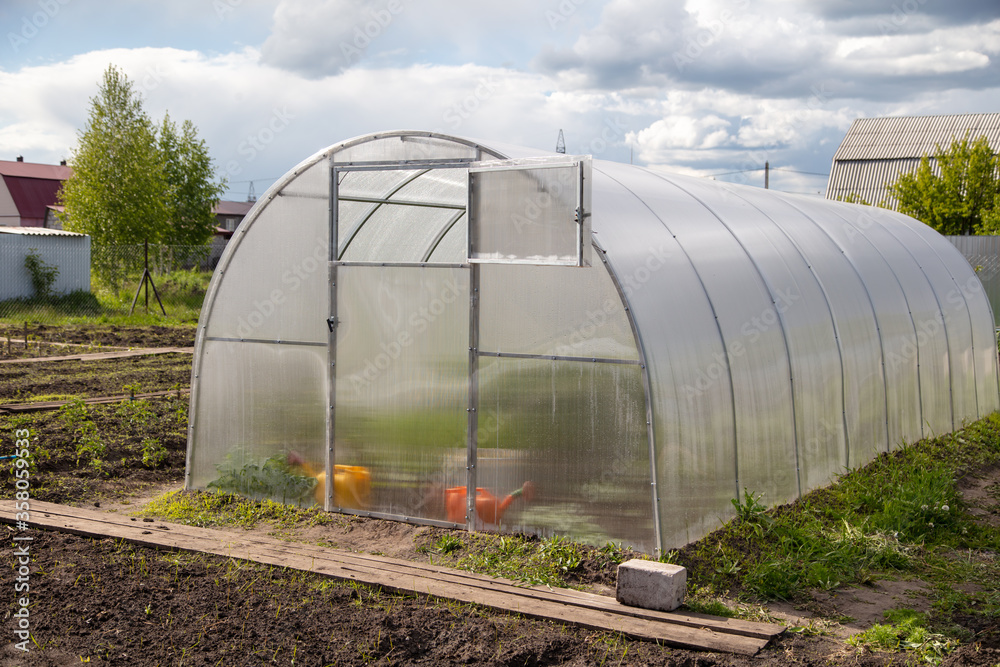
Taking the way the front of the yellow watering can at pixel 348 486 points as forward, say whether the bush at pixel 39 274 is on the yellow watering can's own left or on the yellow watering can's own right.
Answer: on the yellow watering can's own right

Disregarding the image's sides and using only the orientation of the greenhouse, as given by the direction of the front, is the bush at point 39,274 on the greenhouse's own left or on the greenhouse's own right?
on the greenhouse's own right

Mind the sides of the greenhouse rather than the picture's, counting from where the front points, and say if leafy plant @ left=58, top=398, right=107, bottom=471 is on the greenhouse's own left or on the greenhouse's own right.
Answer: on the greenhouse's own right

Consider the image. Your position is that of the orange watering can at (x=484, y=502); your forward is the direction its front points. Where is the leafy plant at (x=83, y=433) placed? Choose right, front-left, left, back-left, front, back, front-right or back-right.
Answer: back-left

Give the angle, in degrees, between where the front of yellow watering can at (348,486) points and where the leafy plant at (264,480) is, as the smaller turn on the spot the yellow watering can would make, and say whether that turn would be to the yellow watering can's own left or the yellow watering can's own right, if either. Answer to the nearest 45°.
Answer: approximately 45° to the yellow watering can's own right

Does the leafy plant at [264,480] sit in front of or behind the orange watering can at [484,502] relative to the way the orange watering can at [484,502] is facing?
behind

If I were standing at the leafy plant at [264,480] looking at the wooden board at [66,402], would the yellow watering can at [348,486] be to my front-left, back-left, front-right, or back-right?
back-right

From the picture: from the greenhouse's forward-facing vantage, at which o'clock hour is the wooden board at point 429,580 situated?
The wooden board is roughly at 11 o'clock from the greenhouse.

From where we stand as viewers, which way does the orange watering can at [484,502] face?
facing to the right of the viewer

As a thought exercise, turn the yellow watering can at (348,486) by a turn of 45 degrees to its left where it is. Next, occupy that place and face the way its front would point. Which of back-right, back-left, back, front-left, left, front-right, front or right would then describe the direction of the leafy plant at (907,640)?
left

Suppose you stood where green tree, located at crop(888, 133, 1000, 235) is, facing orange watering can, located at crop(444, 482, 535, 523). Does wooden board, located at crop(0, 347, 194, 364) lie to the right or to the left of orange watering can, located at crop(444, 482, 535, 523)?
right

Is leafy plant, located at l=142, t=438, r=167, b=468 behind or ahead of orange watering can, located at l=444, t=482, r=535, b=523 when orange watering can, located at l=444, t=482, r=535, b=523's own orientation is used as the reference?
behind
